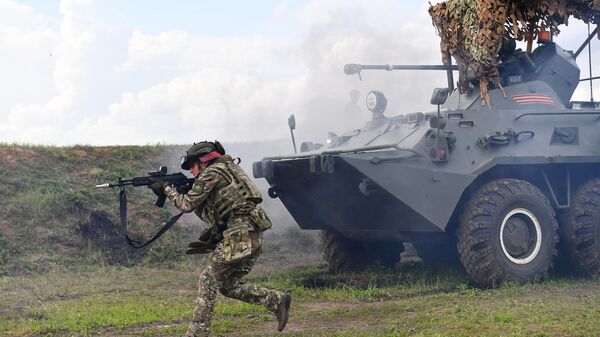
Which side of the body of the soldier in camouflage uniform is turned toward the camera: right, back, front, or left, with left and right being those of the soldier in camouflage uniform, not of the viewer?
left

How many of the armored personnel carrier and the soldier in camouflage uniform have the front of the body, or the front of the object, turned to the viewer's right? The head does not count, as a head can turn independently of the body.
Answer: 0

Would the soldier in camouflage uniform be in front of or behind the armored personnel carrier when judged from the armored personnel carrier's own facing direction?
in front

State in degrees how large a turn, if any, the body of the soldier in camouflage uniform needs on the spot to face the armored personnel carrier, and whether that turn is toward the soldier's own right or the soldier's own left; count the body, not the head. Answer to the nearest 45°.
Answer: approximately 135° to the soldier's own right

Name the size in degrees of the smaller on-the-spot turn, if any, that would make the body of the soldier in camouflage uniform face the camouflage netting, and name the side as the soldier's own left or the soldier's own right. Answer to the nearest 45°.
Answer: approximately 135° to the soldier's own right

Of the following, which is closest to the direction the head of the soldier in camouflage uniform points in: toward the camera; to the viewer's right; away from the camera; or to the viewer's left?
to the viewer's left
